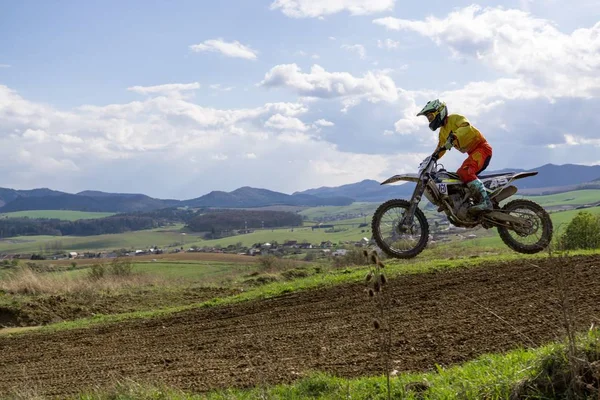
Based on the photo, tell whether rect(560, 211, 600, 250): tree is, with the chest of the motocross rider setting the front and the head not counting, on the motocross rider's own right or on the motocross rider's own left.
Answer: on the motocross rider's own right

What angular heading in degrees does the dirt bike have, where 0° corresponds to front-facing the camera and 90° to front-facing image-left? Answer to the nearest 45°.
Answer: approximately 90°

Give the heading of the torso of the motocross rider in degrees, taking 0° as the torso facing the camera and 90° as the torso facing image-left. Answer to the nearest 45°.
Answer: approximately 90°
